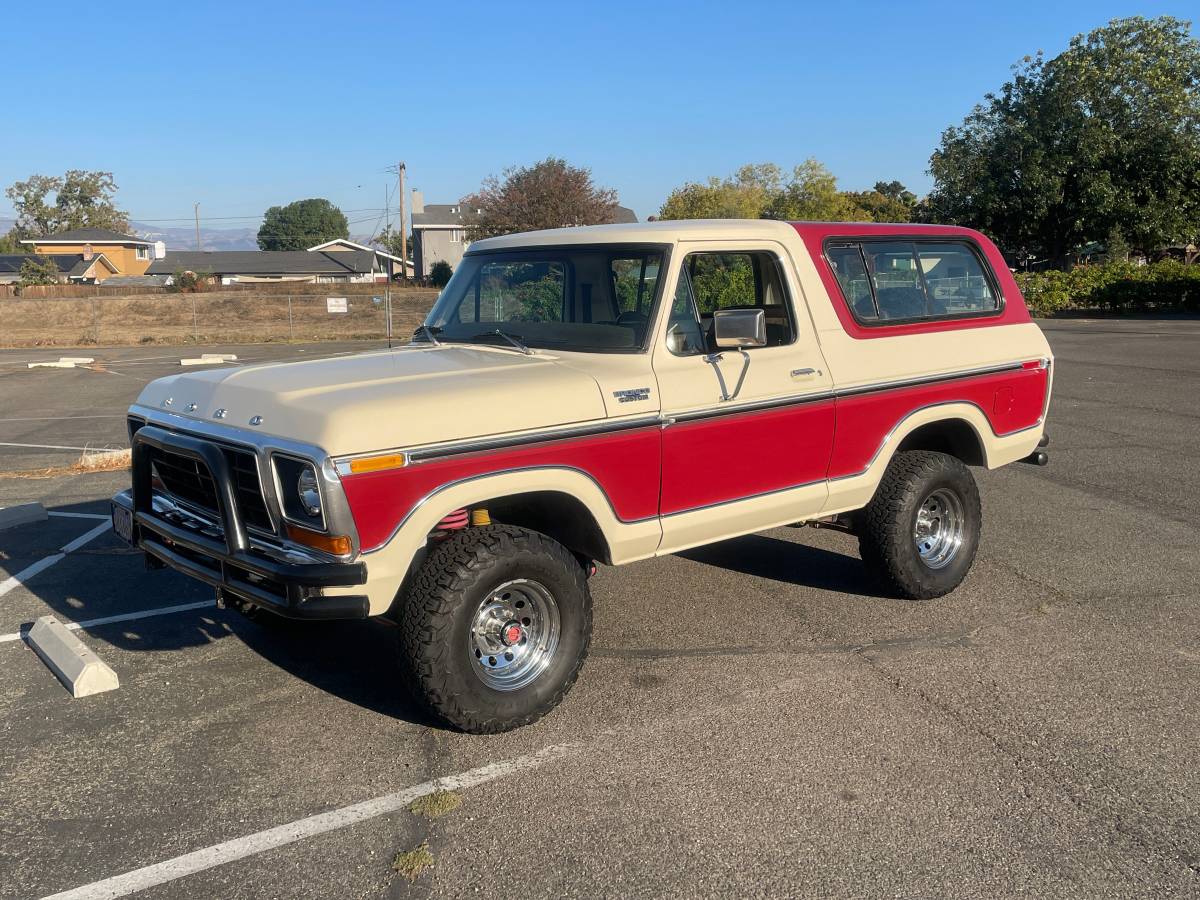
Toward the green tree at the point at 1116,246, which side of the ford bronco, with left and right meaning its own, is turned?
back

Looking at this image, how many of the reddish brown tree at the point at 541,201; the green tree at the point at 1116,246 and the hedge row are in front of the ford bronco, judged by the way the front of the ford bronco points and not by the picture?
0

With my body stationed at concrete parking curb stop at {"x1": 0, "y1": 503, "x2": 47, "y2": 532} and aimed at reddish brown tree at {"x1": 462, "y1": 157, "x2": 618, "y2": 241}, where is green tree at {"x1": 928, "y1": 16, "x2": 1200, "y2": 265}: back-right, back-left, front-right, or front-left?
front-right

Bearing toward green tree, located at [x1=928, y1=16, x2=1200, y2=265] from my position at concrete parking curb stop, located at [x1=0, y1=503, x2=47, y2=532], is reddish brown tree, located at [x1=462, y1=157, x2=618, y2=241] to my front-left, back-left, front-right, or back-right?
front-left

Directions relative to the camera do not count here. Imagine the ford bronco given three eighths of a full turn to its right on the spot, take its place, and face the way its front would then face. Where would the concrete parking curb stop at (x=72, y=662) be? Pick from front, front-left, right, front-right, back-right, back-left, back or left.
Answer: left

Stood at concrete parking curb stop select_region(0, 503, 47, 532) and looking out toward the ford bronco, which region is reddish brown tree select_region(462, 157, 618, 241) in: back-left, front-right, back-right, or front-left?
back-left

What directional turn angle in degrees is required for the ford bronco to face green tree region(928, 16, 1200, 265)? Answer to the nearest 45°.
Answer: approximately 180°

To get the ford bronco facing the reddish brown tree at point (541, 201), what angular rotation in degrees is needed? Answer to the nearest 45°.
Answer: approximately 135° to its right

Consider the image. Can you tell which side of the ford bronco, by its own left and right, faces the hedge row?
back

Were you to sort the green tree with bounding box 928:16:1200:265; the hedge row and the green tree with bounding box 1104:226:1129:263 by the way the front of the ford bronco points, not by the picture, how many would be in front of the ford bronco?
0

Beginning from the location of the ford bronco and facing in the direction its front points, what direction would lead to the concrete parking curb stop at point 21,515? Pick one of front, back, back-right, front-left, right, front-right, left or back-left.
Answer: right

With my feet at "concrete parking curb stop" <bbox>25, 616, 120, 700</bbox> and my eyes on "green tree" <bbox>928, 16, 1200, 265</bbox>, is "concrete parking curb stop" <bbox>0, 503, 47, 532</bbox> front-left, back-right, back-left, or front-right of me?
front-left

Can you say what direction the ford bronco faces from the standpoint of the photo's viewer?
facing the viewer and to the left of the viewer

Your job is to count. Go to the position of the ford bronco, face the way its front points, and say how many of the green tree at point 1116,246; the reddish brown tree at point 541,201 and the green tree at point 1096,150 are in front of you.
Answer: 0
